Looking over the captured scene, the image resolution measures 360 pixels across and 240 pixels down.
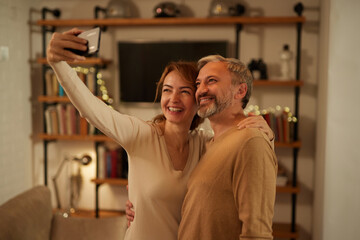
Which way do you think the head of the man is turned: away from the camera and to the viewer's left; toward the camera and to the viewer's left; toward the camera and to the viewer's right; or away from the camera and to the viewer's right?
toward the camera and to the viewer's left

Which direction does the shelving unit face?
toward the camera

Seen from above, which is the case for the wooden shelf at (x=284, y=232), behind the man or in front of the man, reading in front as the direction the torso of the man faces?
behind

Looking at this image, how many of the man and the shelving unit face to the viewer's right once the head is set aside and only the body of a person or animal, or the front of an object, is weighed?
0

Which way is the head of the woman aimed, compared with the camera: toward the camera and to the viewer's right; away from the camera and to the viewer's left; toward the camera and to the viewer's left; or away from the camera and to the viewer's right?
toward the camera and to the viewer's left

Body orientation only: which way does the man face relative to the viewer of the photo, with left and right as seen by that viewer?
facing the viewer and to the left of the viewer

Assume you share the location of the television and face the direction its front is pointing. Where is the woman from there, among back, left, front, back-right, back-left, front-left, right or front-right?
front

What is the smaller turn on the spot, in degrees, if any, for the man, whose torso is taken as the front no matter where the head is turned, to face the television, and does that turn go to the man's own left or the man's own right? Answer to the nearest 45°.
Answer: approximately 135° to the man's own right

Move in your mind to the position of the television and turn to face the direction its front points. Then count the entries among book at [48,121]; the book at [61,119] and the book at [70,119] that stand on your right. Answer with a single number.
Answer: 3

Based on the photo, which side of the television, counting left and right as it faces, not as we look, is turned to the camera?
front
